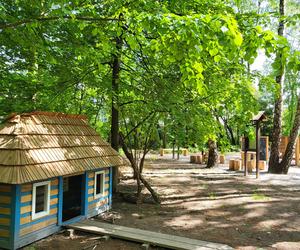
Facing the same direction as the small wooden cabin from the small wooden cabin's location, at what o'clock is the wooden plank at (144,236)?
The wooden plank is roughly at 11 o'clock from the small wooden cabin.

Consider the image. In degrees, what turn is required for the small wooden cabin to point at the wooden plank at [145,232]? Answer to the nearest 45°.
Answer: approximately 45° to its left
